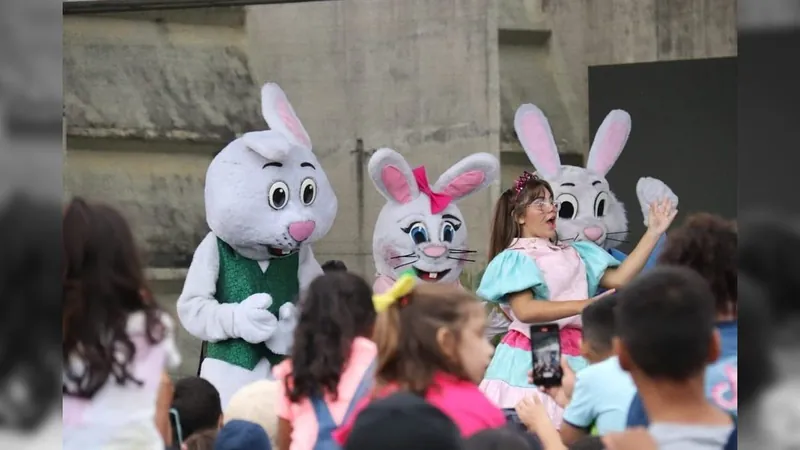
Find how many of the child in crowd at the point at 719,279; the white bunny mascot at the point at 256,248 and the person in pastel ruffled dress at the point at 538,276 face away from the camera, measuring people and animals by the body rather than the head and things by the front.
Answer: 1

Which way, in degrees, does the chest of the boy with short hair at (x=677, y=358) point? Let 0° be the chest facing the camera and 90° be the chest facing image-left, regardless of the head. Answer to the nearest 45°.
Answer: approximately 180°

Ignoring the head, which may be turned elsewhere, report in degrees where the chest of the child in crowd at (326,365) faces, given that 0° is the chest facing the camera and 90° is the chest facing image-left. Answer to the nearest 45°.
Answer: approximately 225°

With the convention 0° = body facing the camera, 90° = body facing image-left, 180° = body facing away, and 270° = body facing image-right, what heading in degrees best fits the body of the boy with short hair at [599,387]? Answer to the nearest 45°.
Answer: approximately 135°

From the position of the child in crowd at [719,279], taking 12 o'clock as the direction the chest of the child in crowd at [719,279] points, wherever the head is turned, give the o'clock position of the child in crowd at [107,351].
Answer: the child in crowd at [107,351] is roughly at 9 o'clock from the child in crowd at [719,279].

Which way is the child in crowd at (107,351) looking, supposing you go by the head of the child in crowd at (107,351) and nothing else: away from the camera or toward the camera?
away from the camera

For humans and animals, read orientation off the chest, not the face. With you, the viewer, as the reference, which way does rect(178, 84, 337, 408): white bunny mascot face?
facing the viewer and to the right of the viewer

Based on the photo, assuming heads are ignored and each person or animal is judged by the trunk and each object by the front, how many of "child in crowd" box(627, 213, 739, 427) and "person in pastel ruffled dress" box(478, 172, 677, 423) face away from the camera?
1

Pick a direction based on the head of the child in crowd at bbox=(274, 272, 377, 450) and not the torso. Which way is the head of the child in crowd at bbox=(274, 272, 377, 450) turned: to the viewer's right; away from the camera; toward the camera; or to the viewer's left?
away from the camera

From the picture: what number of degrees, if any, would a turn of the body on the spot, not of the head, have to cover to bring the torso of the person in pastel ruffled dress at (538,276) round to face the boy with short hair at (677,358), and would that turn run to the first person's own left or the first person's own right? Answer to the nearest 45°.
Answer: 0° — they already face them

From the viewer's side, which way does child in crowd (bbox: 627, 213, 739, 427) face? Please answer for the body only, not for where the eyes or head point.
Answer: away from the camera

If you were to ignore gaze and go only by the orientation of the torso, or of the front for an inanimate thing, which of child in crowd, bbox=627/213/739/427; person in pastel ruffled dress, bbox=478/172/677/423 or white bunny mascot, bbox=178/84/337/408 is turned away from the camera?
child in crowd, bbox=627/213/739/427
